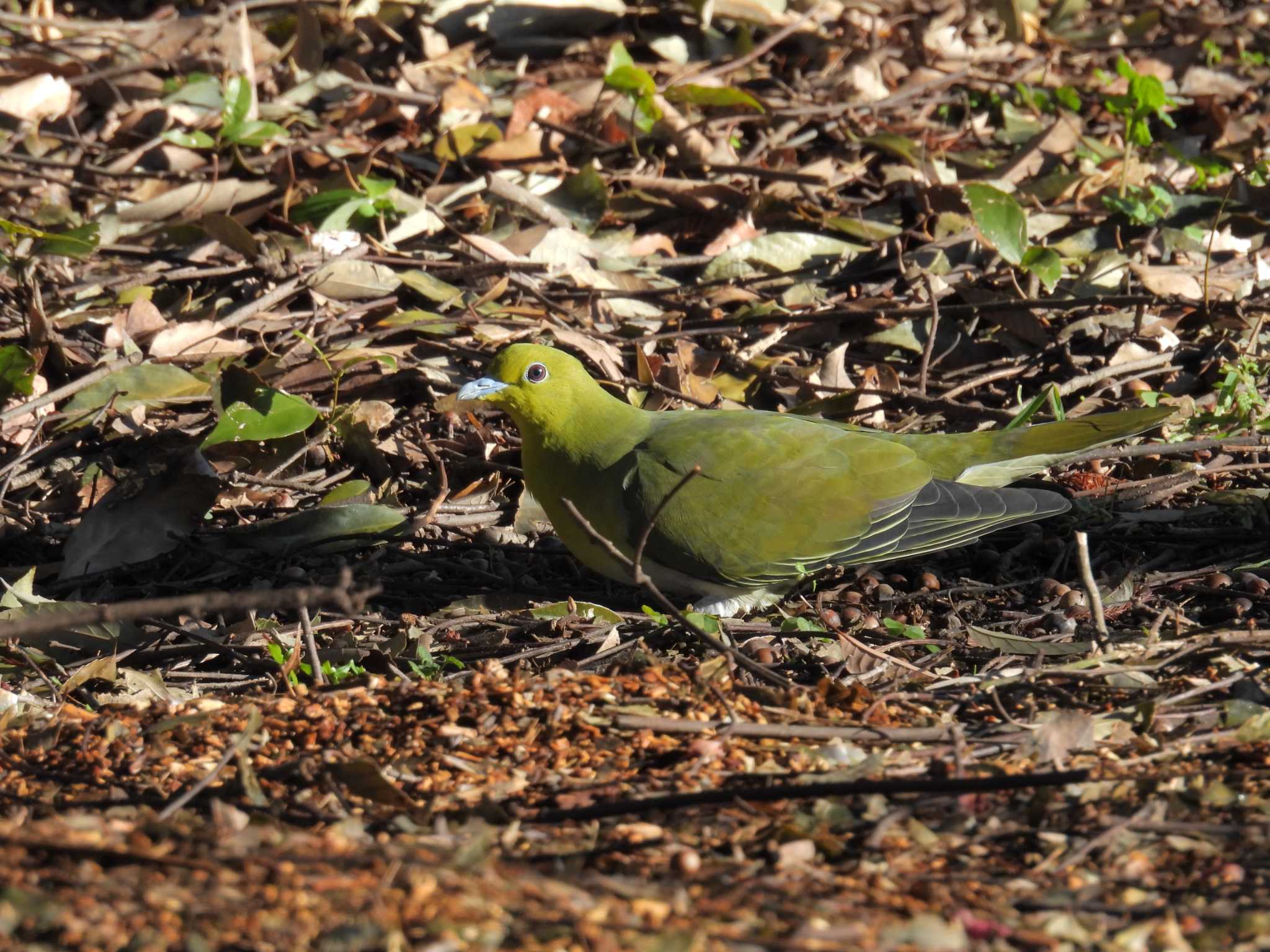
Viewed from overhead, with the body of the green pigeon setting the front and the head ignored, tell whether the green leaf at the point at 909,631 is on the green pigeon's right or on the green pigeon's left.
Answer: on the green pigeon's left

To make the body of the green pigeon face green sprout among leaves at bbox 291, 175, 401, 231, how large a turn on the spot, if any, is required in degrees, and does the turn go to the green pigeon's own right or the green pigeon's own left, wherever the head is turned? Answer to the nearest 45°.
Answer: approximately 45° to the green pigeon's own right

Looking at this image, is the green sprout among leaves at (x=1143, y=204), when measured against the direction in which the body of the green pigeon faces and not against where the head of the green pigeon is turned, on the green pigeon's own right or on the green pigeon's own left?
on the green pigeon's own right

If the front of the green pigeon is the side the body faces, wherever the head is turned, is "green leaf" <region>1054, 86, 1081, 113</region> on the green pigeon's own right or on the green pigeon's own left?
on the green pigeon's own right

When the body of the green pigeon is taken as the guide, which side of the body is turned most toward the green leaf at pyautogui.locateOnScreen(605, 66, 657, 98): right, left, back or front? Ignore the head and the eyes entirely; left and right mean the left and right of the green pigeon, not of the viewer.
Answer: right

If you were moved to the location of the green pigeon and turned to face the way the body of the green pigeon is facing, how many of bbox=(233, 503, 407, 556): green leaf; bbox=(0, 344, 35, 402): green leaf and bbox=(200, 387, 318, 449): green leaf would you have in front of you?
3

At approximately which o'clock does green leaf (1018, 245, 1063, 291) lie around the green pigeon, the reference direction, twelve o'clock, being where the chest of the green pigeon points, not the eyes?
The green leaf is roughly at 4 o'clock from the green pigeon.

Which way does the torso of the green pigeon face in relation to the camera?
to the viewer's left

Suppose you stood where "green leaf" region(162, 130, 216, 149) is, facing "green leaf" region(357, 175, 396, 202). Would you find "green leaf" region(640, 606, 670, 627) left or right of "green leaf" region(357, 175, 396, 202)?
right
